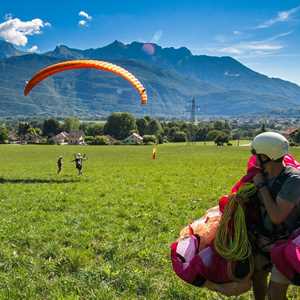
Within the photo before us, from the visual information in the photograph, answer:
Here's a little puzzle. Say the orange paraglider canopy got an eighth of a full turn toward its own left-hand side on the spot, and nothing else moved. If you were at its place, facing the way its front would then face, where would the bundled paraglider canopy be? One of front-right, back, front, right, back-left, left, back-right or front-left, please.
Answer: front-right

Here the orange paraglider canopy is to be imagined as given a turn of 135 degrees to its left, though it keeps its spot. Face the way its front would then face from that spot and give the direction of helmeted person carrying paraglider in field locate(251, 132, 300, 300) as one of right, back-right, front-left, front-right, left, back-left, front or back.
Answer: back-right

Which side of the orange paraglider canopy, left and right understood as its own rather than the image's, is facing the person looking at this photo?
front
